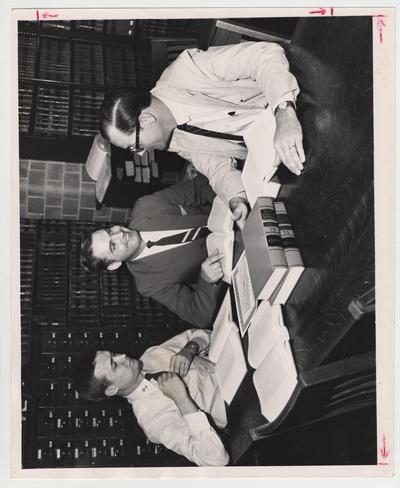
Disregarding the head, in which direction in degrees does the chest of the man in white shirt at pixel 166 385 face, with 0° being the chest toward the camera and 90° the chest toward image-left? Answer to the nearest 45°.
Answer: approximately 315°

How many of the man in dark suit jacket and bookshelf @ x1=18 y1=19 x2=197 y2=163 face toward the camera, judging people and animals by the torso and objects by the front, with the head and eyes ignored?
2

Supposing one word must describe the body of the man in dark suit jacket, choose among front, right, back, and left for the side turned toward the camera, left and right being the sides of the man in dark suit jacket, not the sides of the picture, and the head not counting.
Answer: front
